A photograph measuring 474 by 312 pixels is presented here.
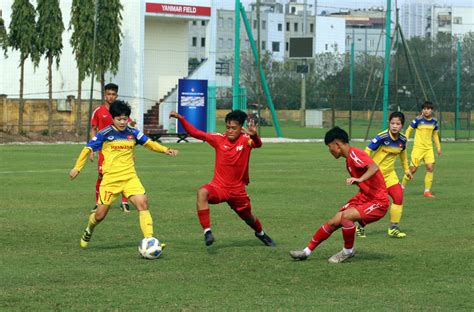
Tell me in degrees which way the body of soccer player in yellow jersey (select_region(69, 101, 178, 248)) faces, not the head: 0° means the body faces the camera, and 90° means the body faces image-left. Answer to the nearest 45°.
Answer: approximately 0°

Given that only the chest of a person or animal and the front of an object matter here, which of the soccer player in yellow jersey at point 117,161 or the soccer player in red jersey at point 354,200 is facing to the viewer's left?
the soccer player in red jersey

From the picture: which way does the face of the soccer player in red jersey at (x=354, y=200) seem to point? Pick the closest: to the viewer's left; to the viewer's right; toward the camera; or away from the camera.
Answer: to the viewer's left

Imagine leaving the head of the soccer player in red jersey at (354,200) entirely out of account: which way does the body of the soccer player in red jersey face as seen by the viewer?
to the viewer's left

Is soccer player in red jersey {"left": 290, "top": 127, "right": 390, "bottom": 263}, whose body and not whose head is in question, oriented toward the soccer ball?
yes

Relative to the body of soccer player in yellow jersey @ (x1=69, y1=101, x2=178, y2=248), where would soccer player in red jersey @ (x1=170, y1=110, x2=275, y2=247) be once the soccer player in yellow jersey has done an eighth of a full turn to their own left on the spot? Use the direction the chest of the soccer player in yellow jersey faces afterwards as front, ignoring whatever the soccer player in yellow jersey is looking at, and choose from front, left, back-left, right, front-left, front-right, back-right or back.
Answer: front-left

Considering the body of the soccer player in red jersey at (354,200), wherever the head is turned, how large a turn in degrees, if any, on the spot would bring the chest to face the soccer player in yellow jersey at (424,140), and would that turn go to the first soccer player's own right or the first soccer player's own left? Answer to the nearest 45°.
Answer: approximately 90° to the first soccer player's own right

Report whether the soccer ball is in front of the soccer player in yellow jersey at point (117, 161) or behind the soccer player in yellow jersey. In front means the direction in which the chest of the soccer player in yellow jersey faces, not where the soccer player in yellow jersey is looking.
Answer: in front

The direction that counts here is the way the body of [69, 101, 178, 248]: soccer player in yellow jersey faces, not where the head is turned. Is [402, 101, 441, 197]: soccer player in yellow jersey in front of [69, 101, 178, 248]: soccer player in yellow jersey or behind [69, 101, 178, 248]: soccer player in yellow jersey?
behind

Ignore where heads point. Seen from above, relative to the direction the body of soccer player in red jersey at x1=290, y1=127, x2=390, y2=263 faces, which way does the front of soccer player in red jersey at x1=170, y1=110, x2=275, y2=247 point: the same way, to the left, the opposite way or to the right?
to the left

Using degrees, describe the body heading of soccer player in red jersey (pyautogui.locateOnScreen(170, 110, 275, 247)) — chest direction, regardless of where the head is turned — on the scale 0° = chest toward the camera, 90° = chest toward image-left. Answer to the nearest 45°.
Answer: approximately 0°
